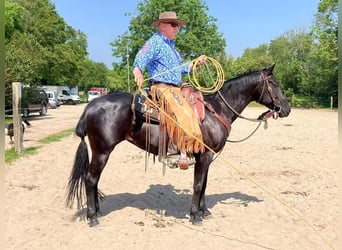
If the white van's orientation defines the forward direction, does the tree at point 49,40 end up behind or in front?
behind

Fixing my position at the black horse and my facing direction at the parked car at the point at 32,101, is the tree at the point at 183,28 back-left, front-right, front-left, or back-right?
front-right

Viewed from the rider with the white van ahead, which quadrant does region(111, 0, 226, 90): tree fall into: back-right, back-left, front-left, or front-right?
front-right

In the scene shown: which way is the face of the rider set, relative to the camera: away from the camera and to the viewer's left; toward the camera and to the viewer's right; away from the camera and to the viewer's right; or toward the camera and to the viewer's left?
toward the camera and to the viewer's right

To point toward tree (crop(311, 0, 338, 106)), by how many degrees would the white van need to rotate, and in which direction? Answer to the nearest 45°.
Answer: approximately 45° to its left

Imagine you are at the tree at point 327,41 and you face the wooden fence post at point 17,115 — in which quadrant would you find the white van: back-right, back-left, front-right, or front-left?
front-right

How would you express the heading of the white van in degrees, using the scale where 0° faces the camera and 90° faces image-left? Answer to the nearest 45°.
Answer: approximately 315°

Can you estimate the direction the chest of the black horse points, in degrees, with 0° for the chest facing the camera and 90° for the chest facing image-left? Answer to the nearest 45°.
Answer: approximately 270°
